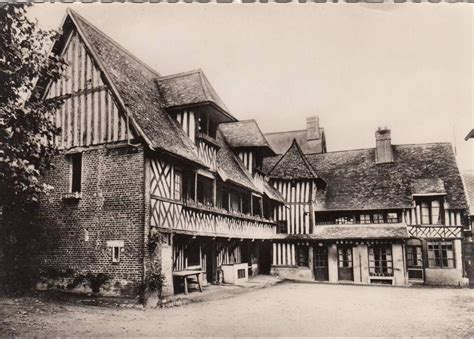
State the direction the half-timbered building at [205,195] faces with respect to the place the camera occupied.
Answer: facing the viewer and to the right of the viewer

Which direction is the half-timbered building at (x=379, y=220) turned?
toward the camera

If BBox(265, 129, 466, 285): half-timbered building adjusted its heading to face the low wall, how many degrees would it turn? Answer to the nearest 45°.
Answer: approximately 90° to its right

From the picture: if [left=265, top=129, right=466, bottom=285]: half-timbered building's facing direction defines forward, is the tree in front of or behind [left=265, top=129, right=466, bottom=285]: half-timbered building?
in front

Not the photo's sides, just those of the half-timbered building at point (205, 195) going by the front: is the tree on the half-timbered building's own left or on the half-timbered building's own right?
on the half-timbered building's own right
